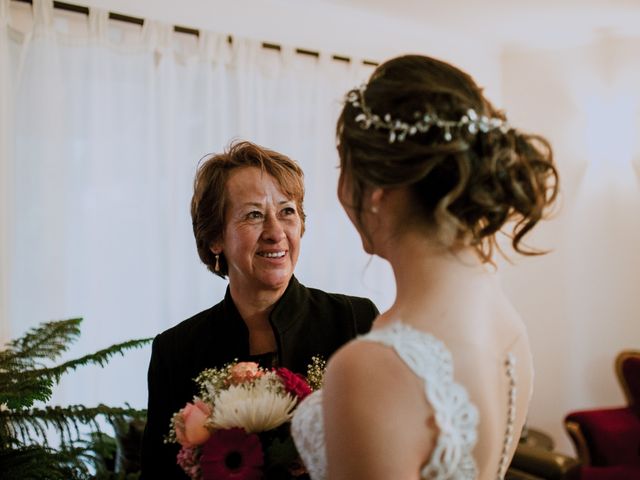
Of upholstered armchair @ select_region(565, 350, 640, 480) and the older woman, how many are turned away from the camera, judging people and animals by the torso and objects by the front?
0

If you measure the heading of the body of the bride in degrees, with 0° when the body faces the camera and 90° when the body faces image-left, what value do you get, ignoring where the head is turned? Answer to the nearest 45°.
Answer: approximately 135°

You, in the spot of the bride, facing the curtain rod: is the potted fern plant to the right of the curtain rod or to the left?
left

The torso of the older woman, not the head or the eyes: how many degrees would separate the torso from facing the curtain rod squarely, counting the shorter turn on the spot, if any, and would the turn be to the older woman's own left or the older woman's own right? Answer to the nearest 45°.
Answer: approximately 135° to the older woman's own left

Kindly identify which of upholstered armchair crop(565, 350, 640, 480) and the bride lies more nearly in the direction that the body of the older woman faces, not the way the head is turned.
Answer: the bride

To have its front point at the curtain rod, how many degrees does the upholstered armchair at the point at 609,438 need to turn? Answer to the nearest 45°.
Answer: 0° — it already faces it

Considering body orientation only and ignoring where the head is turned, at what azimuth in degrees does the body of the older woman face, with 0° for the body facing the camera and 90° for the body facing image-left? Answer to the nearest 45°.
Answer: approximately 315°

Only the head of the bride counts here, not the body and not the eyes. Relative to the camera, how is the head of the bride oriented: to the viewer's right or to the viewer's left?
to the viewer's left

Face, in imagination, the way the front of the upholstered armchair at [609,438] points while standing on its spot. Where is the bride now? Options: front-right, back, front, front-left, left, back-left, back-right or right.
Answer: front-left

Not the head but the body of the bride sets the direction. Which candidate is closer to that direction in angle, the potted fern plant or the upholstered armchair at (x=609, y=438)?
the potted fern plant

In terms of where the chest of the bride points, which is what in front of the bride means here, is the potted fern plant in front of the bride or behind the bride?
in front

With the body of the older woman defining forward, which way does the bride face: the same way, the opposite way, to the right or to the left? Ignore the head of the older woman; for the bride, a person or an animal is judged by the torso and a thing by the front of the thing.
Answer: the opposite way

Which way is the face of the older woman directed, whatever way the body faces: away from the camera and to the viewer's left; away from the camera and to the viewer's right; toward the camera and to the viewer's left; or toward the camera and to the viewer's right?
toward the camera and to the viewer's right

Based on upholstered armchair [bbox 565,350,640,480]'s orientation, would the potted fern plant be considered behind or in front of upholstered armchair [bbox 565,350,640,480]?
in front
